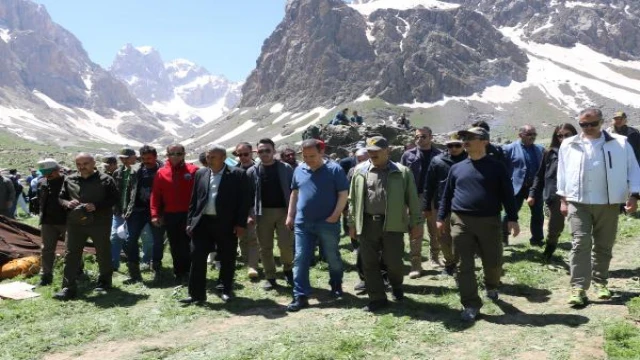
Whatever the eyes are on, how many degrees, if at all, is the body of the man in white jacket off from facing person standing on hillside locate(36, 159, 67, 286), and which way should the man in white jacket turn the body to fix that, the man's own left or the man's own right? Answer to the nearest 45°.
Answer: approximately 90° to the man's own right

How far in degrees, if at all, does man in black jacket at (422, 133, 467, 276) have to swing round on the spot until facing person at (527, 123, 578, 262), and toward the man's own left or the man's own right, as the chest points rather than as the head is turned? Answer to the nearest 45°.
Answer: approximately 135° to the man's own left

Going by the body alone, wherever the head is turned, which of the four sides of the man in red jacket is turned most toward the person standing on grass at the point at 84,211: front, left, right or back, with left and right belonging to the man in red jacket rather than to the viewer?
right

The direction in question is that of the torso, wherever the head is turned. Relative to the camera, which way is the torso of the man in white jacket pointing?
toward the camera

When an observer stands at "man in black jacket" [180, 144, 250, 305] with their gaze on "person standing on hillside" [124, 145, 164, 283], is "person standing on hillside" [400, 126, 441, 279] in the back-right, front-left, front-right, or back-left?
back-right

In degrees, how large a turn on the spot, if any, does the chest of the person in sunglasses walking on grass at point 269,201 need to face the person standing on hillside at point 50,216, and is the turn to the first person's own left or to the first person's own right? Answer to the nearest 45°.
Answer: approximately 90° to the first person's own right

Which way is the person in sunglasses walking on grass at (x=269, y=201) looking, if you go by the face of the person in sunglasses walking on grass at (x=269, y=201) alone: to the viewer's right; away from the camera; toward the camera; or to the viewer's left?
toward the camera

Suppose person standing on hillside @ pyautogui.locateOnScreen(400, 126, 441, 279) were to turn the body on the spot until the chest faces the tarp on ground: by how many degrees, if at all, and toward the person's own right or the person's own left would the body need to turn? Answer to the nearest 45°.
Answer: approximately 90° to the person's own right

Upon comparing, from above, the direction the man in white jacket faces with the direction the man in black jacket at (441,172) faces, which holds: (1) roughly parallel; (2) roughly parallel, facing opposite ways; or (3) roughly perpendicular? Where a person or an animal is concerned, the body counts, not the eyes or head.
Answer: roughly parallel

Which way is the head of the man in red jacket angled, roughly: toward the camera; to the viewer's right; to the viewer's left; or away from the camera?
toward the camera

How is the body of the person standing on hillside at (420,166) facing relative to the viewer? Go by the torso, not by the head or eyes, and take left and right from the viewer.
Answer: facing the viewer

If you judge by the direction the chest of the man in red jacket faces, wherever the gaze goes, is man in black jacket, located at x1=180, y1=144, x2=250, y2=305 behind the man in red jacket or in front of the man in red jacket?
in front

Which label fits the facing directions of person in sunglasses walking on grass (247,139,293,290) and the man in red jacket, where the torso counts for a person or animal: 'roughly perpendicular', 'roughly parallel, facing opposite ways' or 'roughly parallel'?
roughly parallel

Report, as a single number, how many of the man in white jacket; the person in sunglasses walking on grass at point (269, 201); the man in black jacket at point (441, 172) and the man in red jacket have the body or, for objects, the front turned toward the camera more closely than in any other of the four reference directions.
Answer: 4

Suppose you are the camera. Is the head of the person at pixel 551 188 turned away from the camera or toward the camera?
toward the camera

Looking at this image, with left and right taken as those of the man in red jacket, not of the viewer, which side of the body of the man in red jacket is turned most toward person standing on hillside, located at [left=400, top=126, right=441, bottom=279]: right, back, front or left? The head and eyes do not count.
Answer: left

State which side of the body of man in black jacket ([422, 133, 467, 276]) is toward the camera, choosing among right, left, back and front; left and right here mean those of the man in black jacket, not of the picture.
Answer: front
